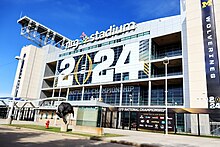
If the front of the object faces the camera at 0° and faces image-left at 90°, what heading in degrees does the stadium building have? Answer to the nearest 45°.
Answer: approximately 45°
